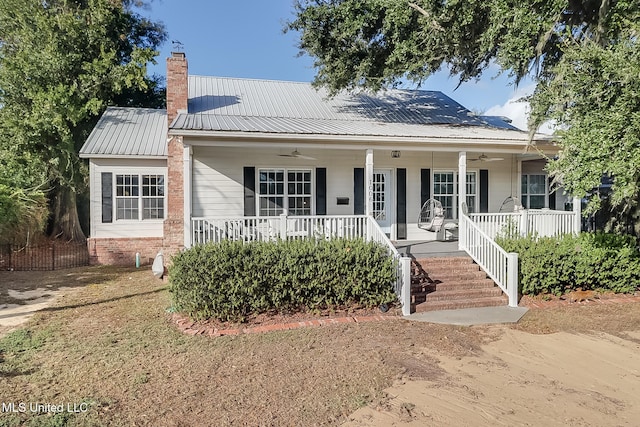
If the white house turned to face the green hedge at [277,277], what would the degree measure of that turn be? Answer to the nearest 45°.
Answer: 0° — it already faces it

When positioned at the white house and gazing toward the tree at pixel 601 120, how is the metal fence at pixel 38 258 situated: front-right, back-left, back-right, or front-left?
back-right

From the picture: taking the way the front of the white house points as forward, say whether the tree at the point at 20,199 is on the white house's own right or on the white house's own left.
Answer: on the white house's own right

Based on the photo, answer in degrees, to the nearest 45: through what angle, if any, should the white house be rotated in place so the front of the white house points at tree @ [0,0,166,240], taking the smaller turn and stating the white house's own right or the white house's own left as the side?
approximately 90° to the white house's own right

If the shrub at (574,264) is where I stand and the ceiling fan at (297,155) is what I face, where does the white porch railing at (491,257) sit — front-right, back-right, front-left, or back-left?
front-left

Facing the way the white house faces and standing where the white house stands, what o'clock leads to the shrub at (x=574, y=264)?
The shrub is roughly at 10 o'clock from the white house.

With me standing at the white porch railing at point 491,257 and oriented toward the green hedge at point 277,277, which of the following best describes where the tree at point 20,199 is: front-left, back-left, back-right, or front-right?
front-right

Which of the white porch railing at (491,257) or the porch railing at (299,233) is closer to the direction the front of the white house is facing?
the porch railing

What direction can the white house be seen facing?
toward the camera

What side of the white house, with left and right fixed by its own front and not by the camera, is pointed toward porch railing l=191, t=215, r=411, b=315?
front

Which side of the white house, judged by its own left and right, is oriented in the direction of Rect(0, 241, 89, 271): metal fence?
right

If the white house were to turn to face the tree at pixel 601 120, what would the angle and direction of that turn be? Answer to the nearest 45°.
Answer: approximately 45° to its left

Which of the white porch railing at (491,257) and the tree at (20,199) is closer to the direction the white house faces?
the white porch railing
